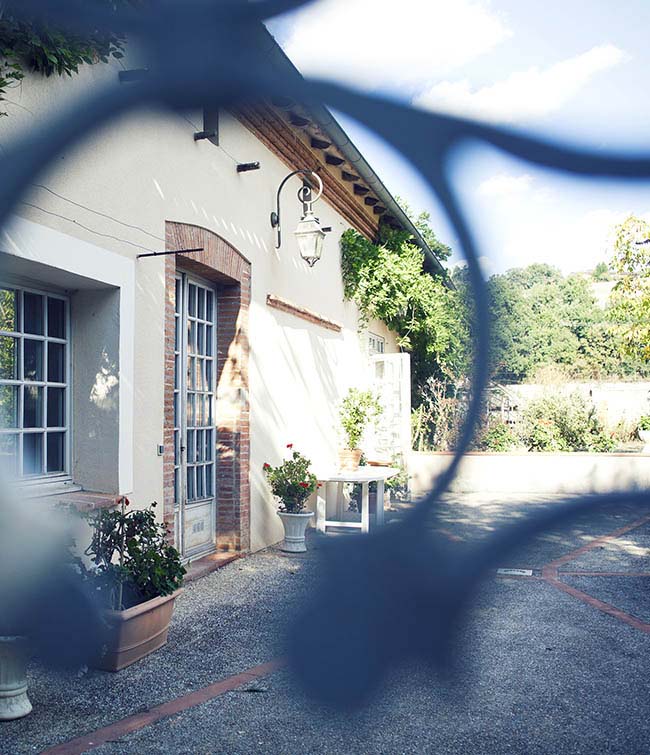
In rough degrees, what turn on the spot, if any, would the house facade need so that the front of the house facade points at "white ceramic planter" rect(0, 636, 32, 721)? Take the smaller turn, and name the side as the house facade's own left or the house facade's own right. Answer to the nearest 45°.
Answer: approximately 45° to the house facade's own right

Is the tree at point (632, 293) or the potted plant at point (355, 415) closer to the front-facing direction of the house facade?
the tree

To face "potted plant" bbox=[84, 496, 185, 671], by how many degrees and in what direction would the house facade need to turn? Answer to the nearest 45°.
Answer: approximately 45° to its right

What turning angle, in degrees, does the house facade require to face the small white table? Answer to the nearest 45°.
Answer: approximately 90° to its left

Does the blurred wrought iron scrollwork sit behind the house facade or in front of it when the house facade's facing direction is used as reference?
in front

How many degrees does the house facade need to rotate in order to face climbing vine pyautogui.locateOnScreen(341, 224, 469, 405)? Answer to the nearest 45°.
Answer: approximately 90° to its left

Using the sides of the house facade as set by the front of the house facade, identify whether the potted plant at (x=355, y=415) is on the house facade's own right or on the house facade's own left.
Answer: on the house facade's own left
